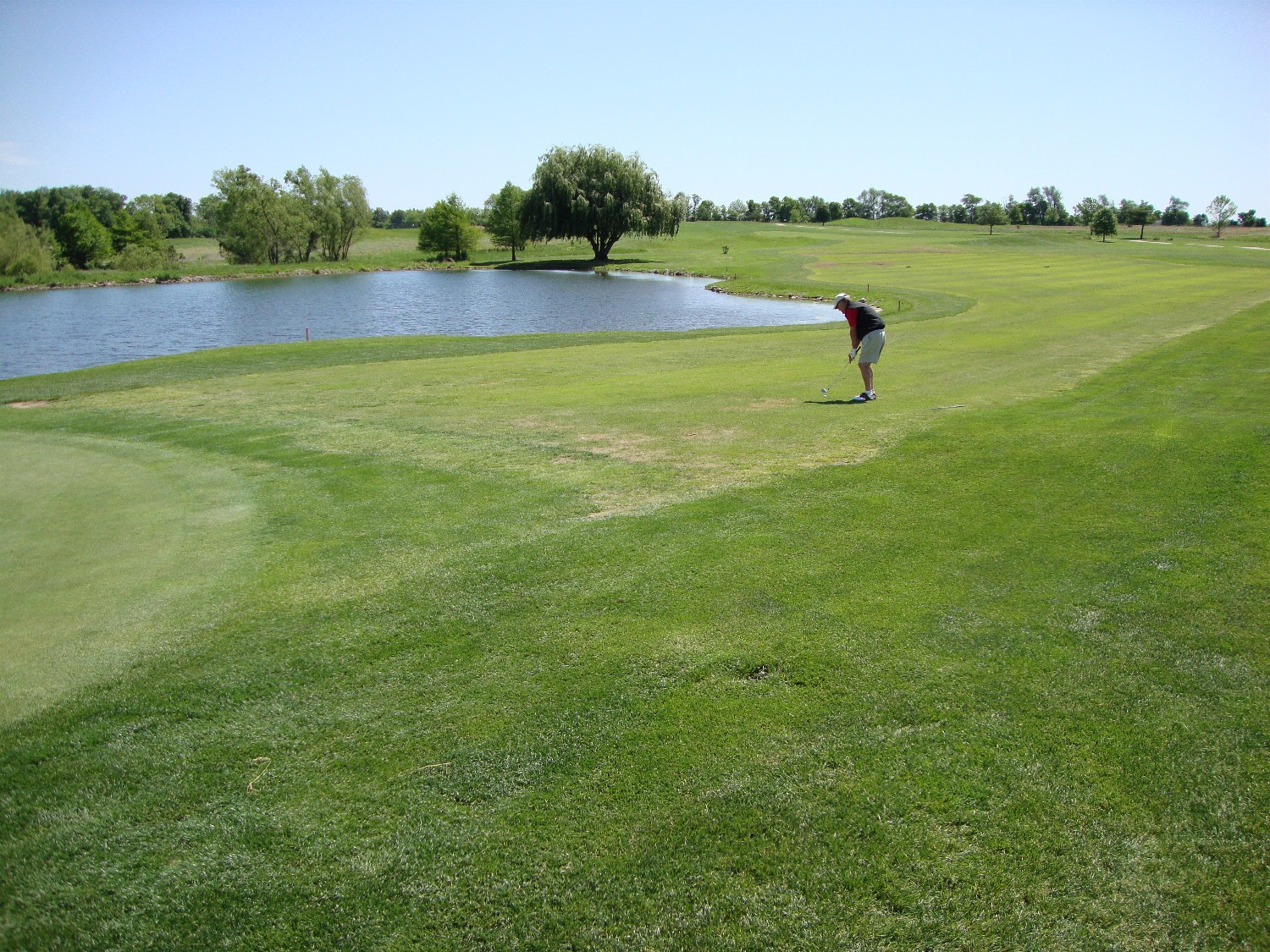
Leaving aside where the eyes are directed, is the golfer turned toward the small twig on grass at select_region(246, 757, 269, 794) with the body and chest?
no

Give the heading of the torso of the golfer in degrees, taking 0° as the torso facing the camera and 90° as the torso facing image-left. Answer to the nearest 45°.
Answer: approximately 90°

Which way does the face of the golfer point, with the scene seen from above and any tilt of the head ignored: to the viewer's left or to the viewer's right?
to the viewer's left
